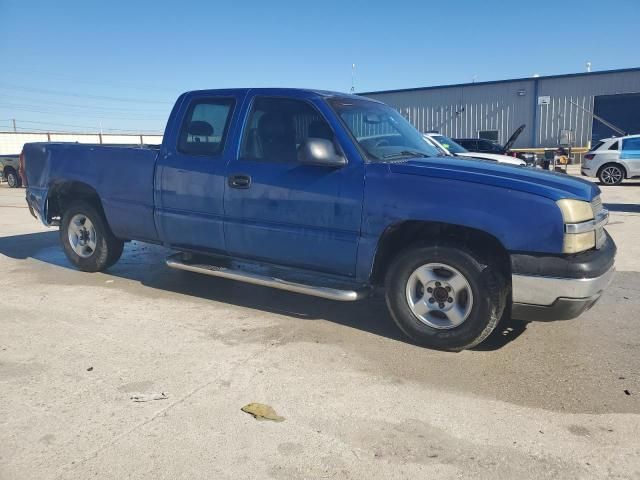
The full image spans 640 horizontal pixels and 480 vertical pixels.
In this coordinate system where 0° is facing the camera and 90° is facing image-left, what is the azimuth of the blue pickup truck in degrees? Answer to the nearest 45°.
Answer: approximately 315°

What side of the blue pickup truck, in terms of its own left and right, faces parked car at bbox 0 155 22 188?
back
